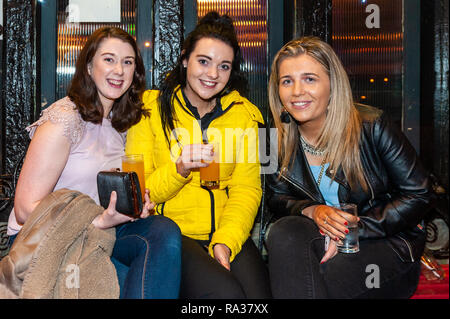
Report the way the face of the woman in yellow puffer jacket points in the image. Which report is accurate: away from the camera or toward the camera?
toward the camera

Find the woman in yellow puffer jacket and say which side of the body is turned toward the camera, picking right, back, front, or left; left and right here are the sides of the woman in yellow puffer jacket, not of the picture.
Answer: front

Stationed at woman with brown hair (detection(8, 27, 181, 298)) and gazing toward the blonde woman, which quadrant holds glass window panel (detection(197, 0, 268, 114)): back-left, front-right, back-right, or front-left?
front-left

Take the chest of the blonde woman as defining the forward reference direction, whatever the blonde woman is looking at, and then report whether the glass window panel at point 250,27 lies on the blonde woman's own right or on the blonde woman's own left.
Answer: on the blonde woman's own right

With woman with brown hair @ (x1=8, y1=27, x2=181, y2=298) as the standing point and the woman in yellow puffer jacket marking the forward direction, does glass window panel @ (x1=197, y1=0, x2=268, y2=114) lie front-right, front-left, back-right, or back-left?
front-left

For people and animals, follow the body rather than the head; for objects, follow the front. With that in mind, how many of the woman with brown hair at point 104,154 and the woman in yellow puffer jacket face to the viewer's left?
0

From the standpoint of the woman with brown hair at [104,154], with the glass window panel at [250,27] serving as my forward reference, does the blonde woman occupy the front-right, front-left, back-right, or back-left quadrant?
front-right

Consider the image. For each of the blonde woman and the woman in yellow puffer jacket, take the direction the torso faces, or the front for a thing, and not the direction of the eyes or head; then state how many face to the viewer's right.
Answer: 0

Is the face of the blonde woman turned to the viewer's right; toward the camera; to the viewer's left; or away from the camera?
toward the camera

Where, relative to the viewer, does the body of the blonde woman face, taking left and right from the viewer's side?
facing the viewer and to the left of the viewer

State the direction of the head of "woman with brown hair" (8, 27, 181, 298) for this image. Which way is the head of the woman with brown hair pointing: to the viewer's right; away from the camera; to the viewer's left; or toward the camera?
toward the camera
